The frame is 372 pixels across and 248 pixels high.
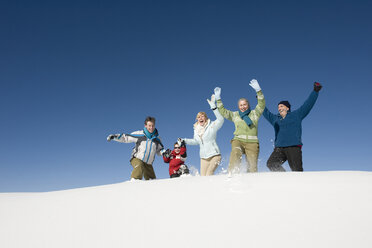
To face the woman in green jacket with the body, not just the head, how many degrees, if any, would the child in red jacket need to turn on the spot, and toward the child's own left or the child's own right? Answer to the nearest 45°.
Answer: approximately 45° to the child's own left

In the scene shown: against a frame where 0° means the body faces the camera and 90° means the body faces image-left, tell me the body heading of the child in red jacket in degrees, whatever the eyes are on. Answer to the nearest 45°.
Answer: approximately 0°

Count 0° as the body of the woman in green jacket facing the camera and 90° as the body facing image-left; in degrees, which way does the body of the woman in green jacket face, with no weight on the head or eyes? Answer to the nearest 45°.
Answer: approximately 0°

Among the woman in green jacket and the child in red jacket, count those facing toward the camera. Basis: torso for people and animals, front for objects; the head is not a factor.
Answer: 2

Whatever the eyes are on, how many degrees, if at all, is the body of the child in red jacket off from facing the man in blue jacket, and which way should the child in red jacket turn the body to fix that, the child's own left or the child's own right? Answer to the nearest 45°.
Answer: approximately 45° to the child's own left
